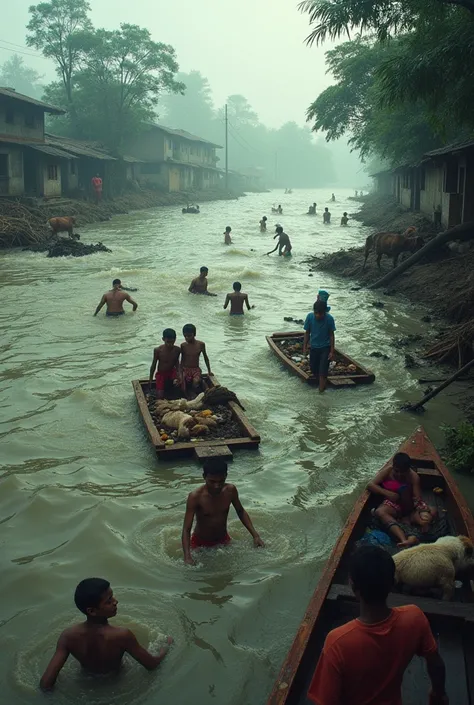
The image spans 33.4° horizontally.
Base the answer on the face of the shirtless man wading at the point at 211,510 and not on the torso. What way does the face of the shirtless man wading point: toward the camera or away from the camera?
toward the camera

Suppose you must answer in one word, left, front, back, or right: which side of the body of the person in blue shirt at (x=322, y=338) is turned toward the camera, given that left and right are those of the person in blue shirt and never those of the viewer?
front

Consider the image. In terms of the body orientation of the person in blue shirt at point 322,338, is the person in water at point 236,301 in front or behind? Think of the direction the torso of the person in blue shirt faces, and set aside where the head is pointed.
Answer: behind

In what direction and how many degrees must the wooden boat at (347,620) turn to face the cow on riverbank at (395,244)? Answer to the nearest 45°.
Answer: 0° — it already faces it

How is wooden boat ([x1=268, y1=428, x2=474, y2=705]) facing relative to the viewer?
away from the camera

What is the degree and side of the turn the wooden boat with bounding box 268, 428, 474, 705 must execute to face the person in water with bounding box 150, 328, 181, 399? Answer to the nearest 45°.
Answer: approximately 45° to its left

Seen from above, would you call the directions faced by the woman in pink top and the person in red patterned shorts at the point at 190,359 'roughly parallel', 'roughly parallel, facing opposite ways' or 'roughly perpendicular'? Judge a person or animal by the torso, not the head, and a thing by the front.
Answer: roughly parallel

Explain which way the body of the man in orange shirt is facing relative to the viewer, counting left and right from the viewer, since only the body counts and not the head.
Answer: facing away from the viewer

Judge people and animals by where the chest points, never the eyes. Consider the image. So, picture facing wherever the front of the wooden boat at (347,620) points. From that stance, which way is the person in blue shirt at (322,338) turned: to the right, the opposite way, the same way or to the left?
the opposite way

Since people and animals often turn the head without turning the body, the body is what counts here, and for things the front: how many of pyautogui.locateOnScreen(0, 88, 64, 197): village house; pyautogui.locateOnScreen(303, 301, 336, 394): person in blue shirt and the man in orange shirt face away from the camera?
1

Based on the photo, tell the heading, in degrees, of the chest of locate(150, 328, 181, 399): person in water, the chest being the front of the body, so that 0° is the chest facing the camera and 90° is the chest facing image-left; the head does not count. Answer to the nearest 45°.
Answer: approximately 0°

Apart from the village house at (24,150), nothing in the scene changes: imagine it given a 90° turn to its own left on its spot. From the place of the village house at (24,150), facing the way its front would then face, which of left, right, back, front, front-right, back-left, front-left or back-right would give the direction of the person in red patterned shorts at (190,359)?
back-right

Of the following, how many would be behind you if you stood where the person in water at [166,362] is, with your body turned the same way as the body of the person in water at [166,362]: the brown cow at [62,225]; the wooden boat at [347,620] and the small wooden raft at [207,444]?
1
